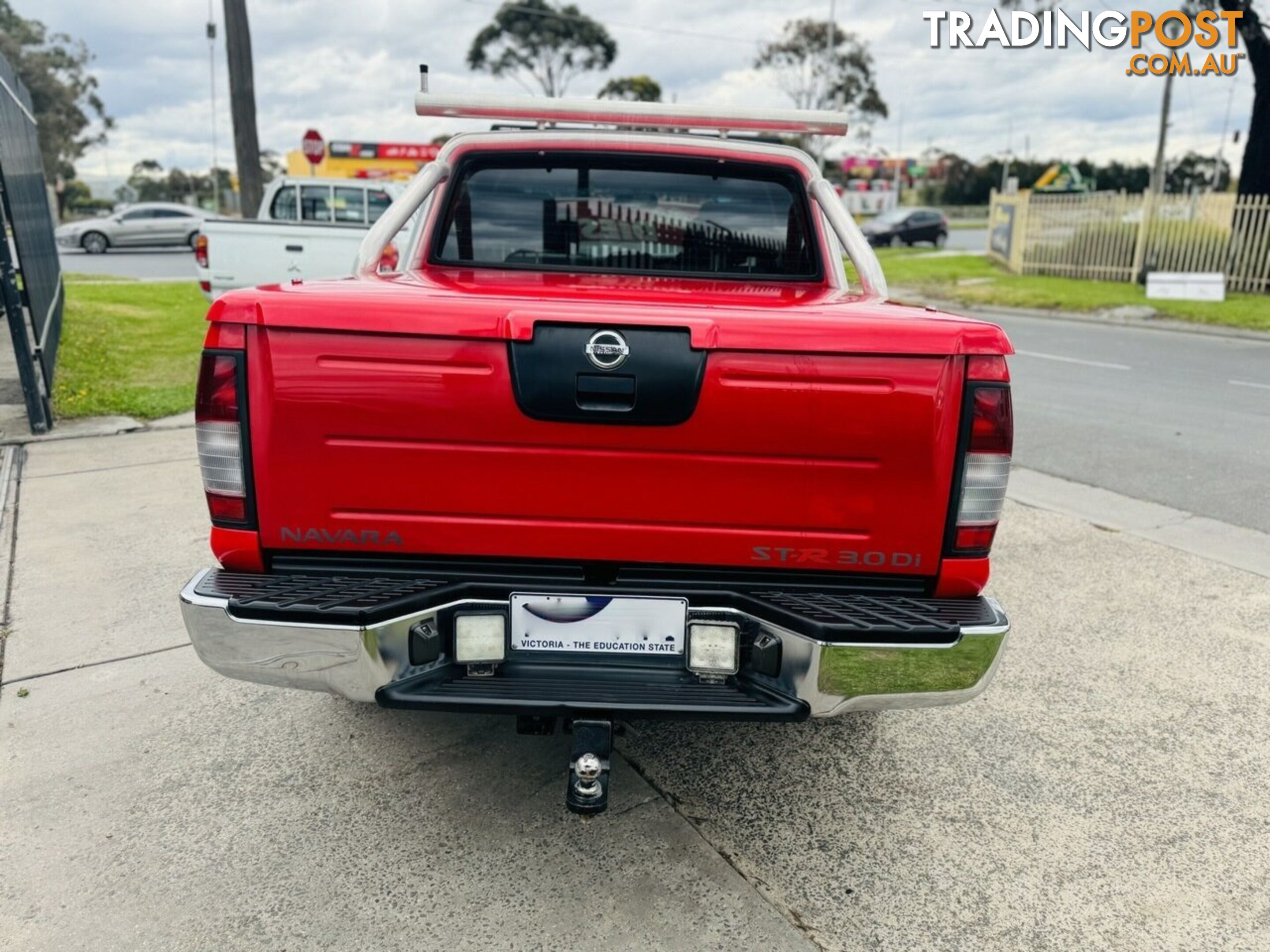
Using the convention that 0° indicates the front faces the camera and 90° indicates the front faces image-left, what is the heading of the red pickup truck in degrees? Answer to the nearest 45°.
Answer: approximately 180°

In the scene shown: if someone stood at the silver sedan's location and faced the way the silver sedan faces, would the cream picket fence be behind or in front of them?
behind

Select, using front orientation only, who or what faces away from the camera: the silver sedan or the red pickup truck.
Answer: the red pickup truck

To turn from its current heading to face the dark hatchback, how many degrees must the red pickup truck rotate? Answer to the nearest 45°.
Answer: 0° — it already faces it

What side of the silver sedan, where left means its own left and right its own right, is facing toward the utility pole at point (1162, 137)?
back

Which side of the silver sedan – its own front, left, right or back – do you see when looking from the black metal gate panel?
left

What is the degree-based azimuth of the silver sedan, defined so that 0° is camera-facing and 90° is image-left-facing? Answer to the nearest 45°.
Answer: approximately 90°
